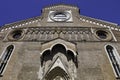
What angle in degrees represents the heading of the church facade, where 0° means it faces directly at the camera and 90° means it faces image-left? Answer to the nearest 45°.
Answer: approximately 0°
